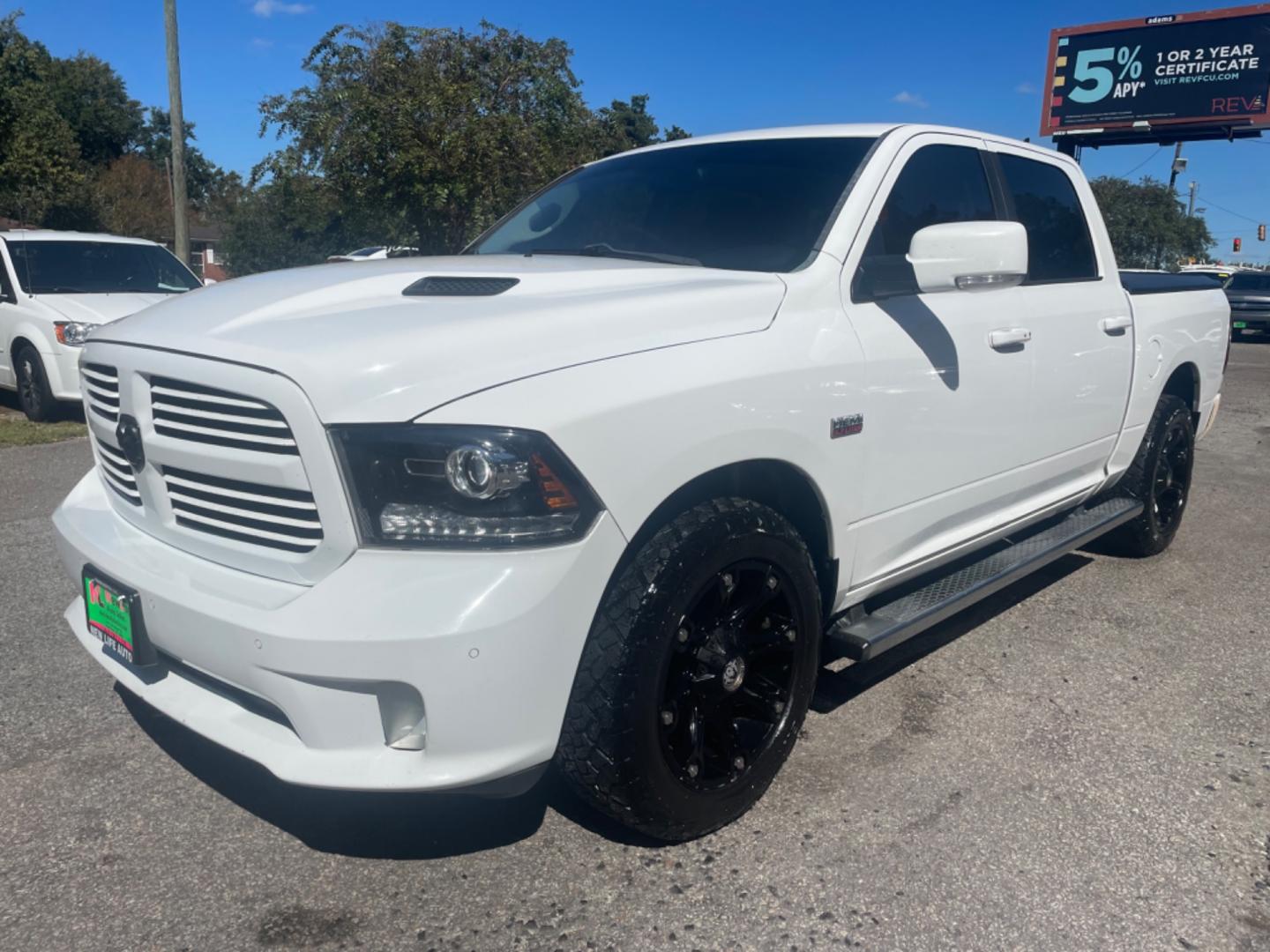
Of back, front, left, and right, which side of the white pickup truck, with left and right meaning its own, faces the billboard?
back

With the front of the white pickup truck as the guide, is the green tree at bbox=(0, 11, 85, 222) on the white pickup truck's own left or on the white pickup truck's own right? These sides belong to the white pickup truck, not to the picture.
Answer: on the white pickup truck's own right

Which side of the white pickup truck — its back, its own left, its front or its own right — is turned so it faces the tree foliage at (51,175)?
right

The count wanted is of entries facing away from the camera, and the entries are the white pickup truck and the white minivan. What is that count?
0

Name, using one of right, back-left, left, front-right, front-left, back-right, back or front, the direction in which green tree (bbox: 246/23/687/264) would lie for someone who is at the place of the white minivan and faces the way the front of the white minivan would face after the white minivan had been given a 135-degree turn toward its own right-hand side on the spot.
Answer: back-right

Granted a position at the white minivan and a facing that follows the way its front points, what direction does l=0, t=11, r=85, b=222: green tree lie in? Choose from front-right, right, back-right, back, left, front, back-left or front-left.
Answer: back-left

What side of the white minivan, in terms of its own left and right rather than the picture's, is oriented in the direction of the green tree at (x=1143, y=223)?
left

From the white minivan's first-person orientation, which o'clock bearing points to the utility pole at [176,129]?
The utility pole is roughly at 8 o'clock from the white minivan.

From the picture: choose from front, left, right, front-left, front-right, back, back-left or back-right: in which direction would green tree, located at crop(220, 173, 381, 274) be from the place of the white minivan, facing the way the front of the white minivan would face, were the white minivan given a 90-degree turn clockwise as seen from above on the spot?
back-right

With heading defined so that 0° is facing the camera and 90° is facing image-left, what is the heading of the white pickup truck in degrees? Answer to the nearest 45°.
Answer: approximately 45°

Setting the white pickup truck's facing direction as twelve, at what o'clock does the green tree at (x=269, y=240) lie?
The green tree is roughly at 4 o'clock from the white pickup truck.

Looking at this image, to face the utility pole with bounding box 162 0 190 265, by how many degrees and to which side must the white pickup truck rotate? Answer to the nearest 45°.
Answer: approximately 90° to its right

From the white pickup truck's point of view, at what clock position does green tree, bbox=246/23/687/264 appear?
The green tree is roughly at 4 o'clock from the white pickup truck.

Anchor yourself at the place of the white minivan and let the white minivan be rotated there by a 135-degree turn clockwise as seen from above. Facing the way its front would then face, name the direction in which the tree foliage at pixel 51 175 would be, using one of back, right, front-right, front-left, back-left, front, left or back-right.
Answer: right

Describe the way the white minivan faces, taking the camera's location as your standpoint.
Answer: facing the viewer and to the right of the viewer
